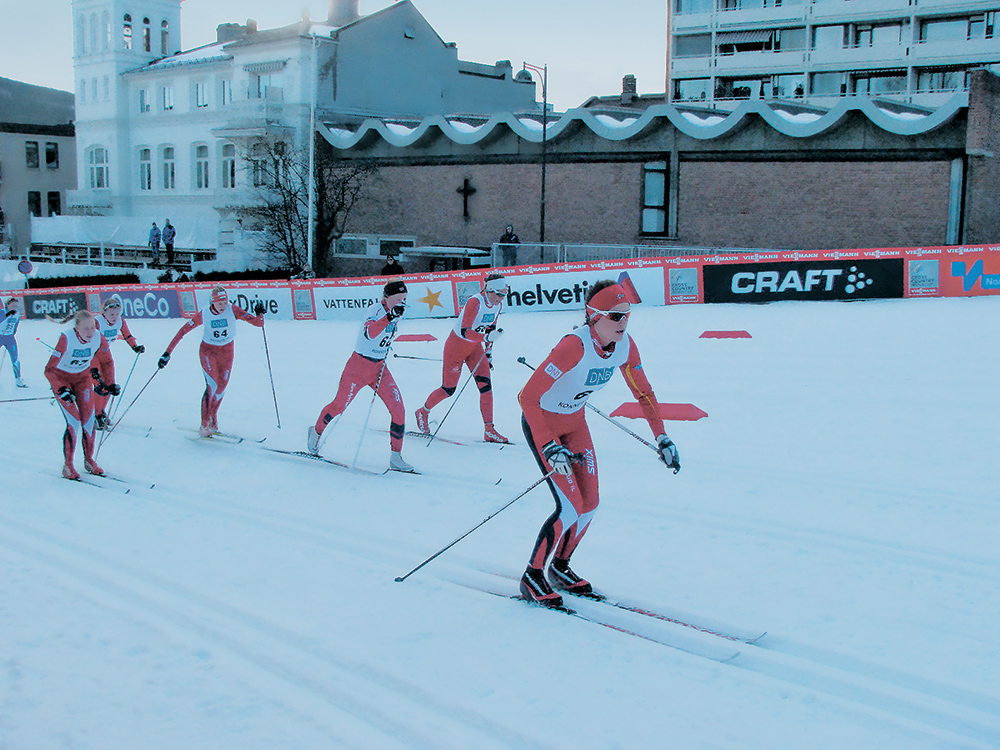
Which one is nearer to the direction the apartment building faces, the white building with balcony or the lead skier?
the lead skier

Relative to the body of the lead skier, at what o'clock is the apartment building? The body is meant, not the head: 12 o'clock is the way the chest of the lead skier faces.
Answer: The apartment building is roughly at 8 o'clock from the lead skier.

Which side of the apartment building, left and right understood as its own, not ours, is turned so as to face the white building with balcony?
right

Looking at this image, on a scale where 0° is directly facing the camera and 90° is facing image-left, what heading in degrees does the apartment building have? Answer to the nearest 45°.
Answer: approximately 0°

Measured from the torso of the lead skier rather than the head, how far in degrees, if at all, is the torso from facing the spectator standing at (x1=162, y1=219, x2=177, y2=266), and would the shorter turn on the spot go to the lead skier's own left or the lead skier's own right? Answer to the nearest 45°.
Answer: approximately 180°

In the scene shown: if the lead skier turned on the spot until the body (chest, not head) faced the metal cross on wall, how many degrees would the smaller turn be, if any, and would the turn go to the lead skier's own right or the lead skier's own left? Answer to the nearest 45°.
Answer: approximately 135° to the lead skier's own left

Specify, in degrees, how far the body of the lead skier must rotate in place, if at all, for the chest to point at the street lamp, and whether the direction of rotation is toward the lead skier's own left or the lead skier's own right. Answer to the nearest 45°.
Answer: approximately 135° to the lead skier's own left

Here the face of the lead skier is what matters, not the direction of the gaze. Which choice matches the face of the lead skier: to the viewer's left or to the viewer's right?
to the viewer's right

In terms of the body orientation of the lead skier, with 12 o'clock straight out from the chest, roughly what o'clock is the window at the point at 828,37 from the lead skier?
The window is roughly at 8 o'clock from the lead skier.

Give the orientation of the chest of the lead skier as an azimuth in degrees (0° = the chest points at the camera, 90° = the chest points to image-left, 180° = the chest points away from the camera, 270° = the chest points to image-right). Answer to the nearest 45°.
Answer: approximately 315°

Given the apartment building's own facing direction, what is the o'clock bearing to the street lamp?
The street lamp is roughly at 1 o'clock from the apartment building.

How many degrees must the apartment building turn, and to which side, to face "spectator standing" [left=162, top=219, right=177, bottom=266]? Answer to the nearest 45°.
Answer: approximately 45° to its right
